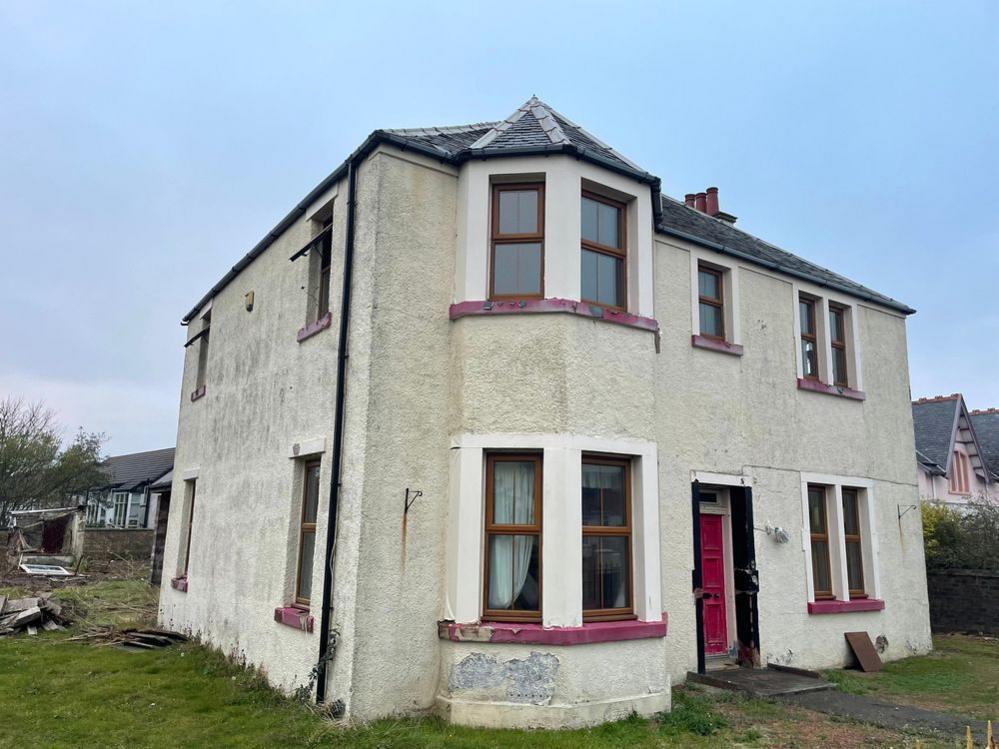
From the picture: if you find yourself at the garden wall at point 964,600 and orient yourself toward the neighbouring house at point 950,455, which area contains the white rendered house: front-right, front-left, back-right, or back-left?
back-left

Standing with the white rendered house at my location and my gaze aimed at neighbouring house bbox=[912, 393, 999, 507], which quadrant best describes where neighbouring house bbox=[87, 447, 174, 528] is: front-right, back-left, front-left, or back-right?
front-left

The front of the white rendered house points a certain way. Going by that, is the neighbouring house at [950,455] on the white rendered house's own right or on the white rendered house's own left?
on the white rendered house's own left

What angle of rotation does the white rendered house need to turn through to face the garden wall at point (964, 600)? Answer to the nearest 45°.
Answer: approximately 90° to its left

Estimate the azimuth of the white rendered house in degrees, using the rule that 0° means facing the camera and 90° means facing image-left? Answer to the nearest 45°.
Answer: approximately 315°
